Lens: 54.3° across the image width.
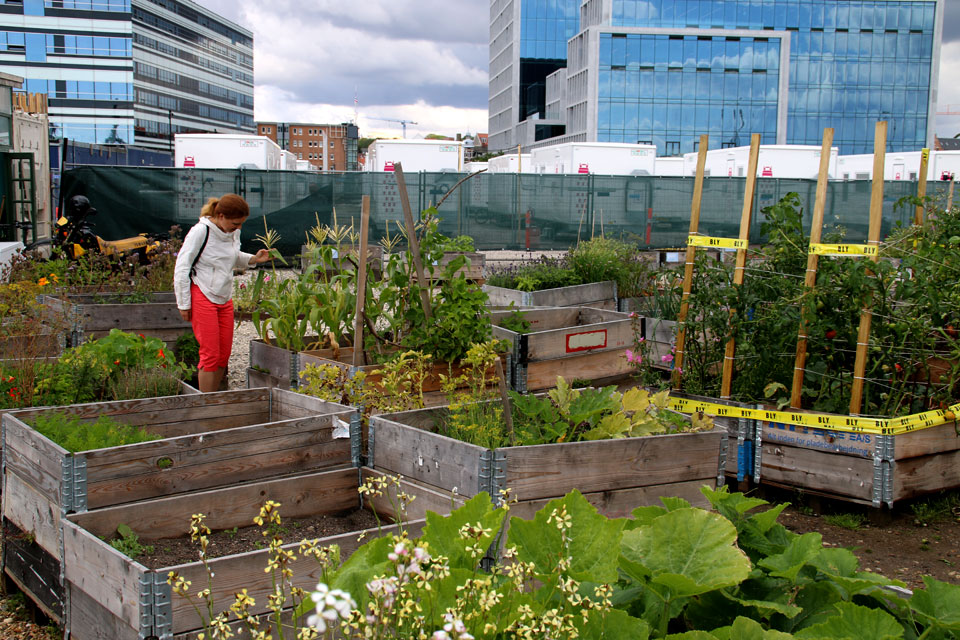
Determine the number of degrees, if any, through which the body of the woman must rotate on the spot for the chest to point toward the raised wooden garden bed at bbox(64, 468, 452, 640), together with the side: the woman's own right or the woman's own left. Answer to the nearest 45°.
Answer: approximately 45° to the woman's own right

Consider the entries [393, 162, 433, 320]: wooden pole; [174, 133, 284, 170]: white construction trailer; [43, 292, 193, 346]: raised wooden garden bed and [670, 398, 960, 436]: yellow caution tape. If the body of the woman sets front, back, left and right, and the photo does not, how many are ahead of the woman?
2

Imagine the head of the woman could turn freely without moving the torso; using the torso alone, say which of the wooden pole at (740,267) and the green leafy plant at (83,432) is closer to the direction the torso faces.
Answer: the wooden pole

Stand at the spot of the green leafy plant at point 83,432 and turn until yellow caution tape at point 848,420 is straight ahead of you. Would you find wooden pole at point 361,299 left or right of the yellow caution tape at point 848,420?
left

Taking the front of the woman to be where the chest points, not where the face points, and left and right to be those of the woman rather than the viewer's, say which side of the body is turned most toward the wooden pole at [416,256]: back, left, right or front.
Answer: front

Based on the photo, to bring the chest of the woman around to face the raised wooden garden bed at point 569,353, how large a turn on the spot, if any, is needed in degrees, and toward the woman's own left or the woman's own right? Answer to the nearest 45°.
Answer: approximately 45° to the woman's own left

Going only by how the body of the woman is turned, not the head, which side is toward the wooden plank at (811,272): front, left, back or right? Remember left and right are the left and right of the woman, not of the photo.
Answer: front

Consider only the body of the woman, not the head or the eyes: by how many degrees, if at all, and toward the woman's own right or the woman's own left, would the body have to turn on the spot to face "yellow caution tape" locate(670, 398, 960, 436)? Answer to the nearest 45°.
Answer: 0° — they already face it

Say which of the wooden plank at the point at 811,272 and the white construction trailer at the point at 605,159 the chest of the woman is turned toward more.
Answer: the wooden plank

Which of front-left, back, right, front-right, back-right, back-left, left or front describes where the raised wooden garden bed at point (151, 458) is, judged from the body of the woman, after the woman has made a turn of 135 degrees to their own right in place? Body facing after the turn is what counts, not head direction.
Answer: left

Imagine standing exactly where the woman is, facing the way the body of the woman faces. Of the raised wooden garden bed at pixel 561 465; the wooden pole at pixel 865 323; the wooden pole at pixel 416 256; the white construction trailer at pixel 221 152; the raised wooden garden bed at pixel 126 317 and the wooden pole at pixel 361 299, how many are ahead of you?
4

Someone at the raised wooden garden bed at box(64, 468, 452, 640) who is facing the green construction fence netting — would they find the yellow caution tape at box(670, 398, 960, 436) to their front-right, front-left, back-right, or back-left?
front-right
